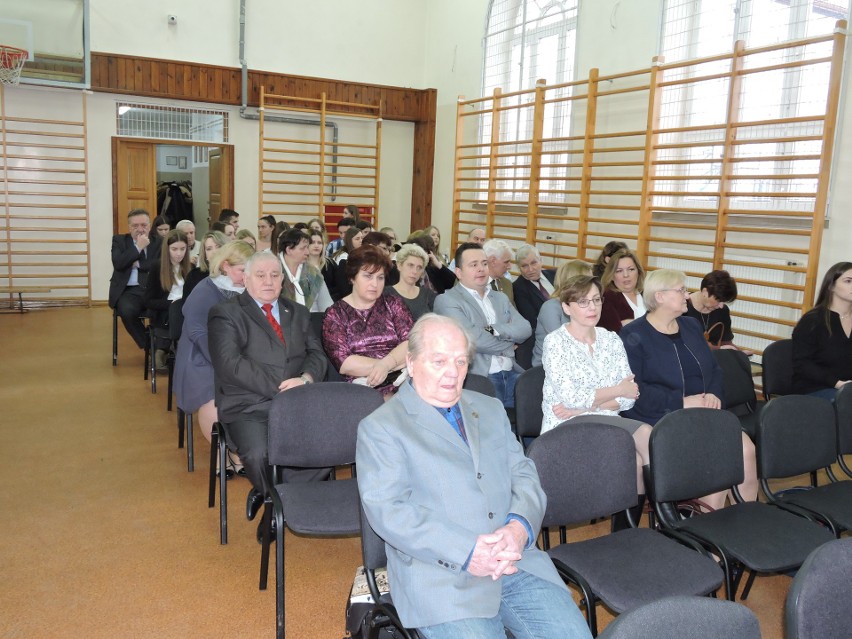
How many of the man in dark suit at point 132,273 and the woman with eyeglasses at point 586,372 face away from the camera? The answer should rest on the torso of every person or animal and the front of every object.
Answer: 0

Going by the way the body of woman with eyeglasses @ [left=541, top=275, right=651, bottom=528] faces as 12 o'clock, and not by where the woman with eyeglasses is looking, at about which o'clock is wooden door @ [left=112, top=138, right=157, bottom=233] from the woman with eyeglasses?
The wooden door is roughly at 6 o'clock from the woman with eyeglasses.

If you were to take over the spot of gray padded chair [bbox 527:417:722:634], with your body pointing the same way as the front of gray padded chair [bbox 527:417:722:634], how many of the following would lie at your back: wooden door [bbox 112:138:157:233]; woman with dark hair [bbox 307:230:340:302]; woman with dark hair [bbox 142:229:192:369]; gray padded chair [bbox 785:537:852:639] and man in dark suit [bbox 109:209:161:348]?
4

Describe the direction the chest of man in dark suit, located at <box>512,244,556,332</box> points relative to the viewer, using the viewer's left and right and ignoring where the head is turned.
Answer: facing the viewer and to the right of the viewer

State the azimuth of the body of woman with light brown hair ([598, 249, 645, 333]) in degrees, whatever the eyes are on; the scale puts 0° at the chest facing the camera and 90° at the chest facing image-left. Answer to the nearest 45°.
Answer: approximately 315°

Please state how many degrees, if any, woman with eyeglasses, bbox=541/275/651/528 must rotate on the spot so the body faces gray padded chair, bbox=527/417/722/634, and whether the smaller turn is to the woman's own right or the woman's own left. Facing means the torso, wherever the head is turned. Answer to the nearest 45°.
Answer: approximately 45° to the woman's own right

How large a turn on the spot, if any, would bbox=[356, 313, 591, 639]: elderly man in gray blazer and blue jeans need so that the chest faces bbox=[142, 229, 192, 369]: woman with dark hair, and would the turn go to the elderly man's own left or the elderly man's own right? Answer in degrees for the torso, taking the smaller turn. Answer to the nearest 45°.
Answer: approximately 180°
